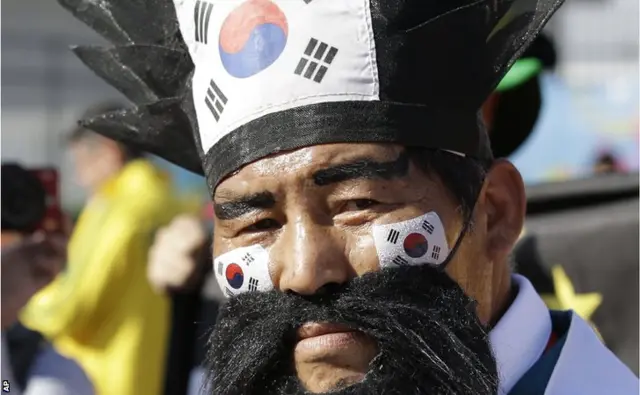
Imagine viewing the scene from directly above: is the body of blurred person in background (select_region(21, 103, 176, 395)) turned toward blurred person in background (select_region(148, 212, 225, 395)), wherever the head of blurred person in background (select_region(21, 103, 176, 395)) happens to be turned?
no

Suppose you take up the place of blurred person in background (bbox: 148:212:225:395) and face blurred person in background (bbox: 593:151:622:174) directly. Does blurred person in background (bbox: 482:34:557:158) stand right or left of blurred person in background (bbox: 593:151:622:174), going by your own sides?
right

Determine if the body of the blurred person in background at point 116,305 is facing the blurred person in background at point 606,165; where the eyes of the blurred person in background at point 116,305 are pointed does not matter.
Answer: no
